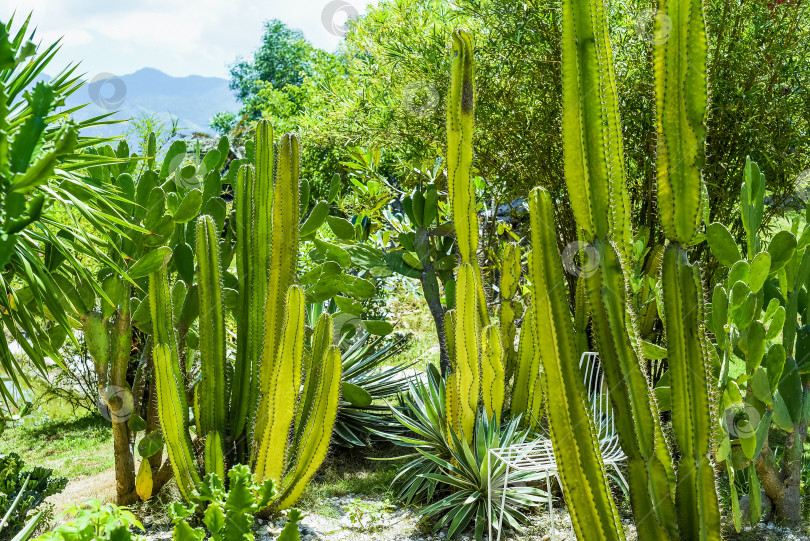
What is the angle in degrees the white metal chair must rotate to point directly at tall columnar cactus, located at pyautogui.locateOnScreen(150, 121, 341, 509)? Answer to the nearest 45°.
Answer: approximately 45° to its right

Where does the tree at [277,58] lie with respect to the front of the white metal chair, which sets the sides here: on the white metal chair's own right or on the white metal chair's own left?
on the white metal chair's own right

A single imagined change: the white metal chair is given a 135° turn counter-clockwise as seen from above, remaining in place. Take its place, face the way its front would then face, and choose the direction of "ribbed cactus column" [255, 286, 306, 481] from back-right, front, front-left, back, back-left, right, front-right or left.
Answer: back

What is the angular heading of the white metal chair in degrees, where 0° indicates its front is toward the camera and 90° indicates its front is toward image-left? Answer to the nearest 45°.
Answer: approximately 45°

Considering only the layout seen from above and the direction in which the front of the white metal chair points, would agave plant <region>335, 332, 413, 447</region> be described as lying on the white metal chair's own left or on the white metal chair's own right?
on the white metal chair's own right

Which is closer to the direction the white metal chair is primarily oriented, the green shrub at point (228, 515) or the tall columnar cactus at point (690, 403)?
the green shrub

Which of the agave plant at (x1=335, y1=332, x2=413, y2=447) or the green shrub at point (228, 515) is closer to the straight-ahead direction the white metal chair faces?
the green shrub

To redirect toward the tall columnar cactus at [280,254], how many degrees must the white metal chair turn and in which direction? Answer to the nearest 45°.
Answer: approximately 45° to its right

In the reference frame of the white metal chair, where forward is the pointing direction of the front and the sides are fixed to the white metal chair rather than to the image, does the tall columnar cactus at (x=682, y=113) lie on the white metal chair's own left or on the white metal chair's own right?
on the white metal chair's own left

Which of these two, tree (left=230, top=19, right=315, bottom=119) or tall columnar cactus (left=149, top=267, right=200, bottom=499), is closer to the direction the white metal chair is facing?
the tall columnar cactus

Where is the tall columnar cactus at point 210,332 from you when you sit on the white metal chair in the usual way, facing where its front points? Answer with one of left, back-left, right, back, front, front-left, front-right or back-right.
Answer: front-right
